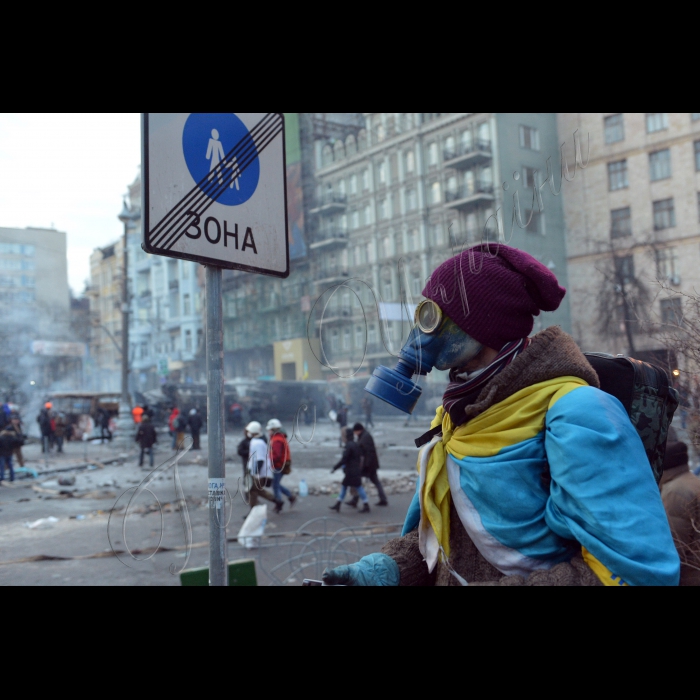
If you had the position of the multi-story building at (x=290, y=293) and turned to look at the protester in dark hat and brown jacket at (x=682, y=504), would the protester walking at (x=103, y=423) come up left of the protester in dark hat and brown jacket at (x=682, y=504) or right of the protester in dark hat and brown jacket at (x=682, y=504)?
right

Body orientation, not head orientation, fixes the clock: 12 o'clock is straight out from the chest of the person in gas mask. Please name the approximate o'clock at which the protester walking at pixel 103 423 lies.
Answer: The protester walking is roughly at 2 o'clock from the person in gas mask.

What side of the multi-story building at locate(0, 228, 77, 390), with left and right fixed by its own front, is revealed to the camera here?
front

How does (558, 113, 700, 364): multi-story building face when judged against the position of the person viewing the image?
facing the viewer and to the left of the viewer

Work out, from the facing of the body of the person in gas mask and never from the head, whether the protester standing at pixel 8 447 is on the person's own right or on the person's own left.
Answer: on the person's own right

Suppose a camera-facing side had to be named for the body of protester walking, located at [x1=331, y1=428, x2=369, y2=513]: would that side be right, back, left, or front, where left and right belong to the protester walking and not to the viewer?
left

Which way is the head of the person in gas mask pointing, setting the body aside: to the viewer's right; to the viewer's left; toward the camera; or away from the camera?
to the viewer's left

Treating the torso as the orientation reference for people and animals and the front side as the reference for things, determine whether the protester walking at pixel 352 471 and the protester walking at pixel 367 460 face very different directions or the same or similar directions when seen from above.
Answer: same or similar directions

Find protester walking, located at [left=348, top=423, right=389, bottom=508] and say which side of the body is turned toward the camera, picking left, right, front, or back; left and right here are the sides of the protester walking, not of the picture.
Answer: left
